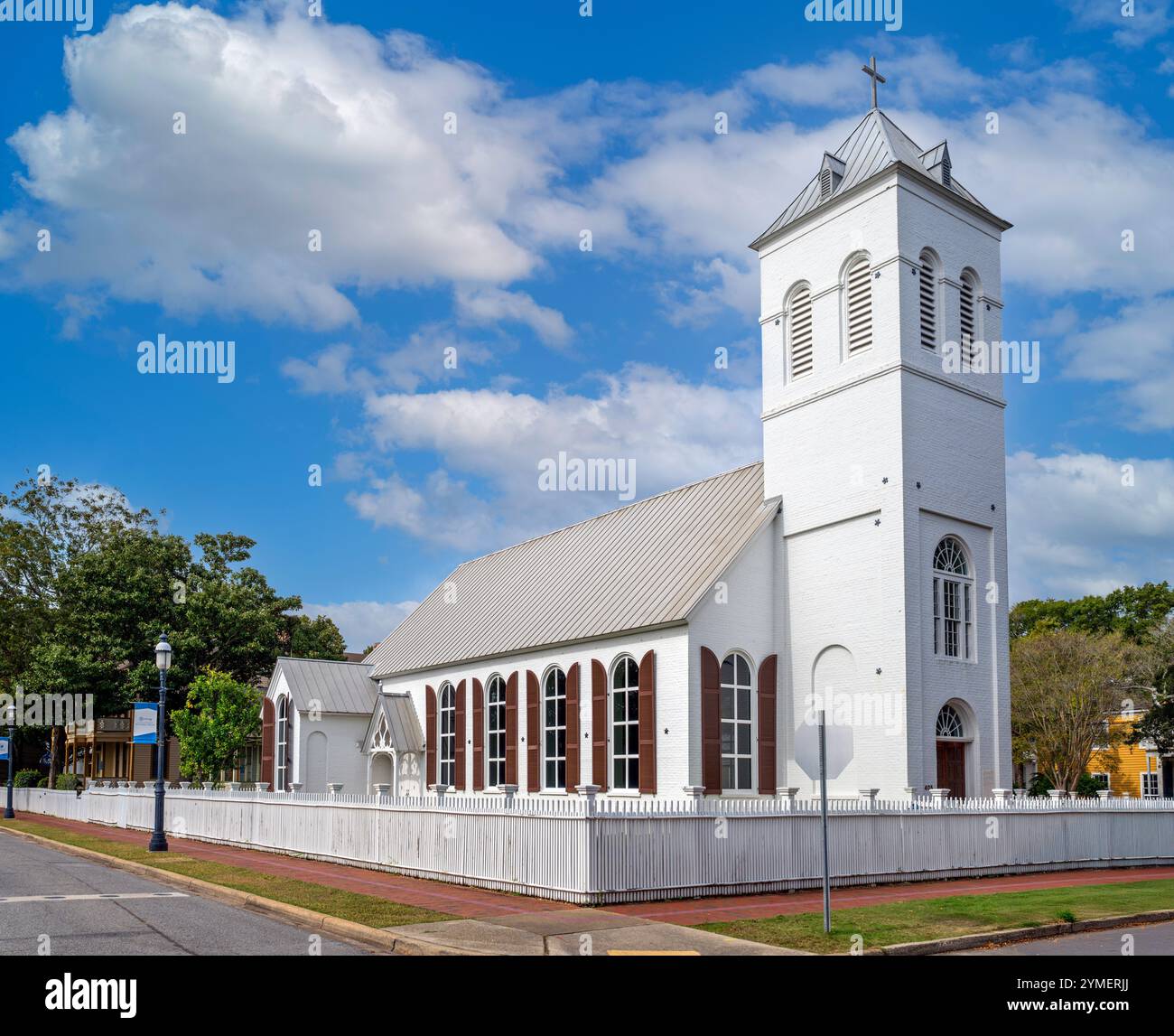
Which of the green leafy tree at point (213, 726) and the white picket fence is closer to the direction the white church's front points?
the white picket fence

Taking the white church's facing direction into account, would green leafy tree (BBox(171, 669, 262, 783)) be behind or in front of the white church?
behind

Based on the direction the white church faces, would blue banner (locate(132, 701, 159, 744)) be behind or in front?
behind

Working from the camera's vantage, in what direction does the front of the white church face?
facing the viewer and to the right of the viewer
